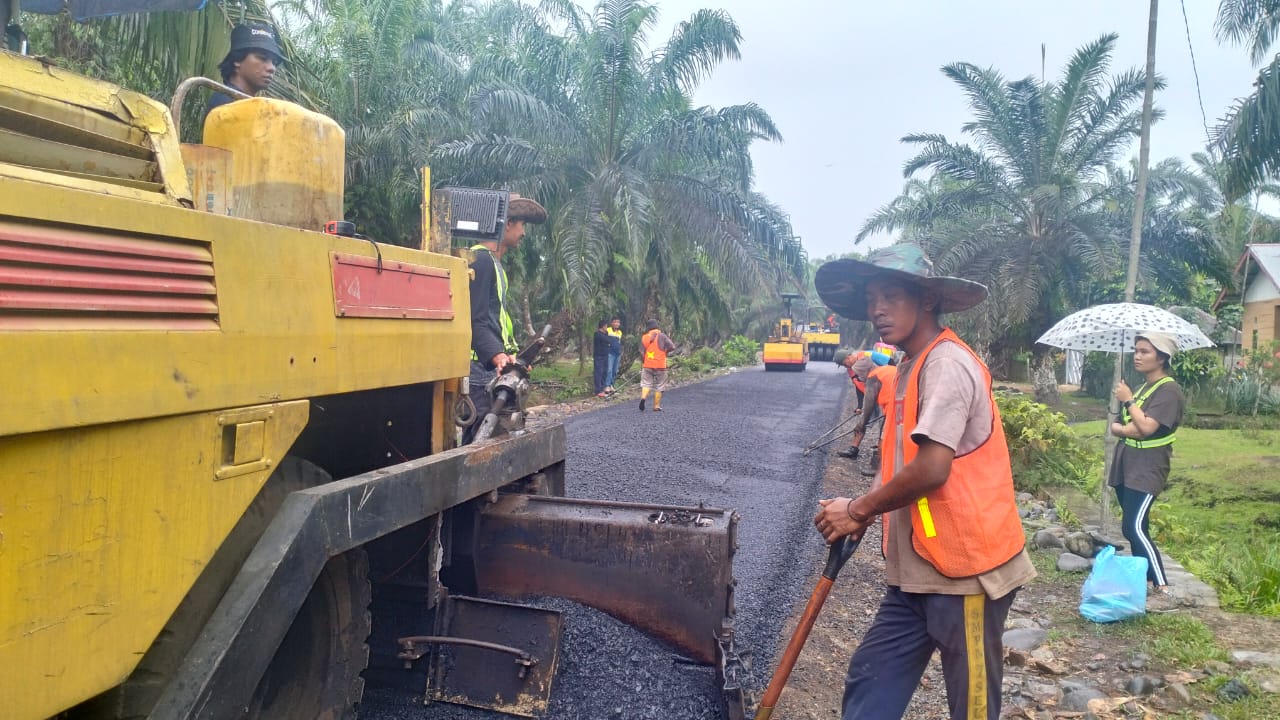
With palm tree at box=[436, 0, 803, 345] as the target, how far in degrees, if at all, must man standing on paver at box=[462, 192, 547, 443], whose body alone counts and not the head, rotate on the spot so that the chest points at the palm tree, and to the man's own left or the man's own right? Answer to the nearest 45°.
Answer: approximately 90° to the man's own left

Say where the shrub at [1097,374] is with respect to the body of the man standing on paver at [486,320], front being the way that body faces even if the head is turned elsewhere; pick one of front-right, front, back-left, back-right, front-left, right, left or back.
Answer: front-left

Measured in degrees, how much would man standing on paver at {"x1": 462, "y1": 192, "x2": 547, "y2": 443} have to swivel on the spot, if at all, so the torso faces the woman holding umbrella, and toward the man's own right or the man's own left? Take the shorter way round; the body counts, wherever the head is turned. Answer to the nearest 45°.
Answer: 0° — they already face them

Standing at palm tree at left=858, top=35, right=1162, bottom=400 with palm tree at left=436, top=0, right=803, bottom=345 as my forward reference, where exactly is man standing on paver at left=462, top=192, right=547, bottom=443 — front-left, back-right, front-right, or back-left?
front-left

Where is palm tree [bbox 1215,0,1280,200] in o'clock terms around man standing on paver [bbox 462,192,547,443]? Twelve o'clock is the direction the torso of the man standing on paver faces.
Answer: The palm tree is roughly at 11 o'clock from the man standing on paver.

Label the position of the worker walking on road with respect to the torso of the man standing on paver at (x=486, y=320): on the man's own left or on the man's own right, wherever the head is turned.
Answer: on the man's own left

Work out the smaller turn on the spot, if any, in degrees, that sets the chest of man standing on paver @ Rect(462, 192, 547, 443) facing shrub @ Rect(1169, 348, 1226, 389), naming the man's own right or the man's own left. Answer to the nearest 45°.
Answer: approximately 45° to the man's own left

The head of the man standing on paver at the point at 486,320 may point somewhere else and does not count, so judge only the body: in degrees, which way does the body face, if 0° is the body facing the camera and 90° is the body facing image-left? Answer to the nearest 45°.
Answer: approximately 270°

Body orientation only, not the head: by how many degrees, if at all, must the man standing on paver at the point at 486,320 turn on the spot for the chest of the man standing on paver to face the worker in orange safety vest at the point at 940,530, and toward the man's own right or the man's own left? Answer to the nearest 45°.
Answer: approximately 45° to the man's own right

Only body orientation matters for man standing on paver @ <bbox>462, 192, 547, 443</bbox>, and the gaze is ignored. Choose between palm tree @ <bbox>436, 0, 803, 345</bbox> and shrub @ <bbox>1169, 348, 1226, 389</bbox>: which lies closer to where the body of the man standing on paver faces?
the shrub

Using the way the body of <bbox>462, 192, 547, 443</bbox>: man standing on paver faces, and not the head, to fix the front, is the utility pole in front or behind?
in front

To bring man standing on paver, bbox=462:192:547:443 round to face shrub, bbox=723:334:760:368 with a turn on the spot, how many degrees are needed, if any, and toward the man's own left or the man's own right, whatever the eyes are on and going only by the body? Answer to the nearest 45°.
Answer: approximately 90° to the man's own left

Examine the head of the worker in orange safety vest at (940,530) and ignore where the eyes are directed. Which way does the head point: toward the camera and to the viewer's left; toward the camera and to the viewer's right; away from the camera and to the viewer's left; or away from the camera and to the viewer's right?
toward the camera and to the viewer's left
